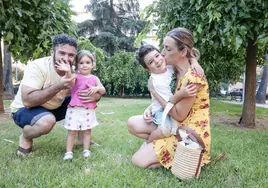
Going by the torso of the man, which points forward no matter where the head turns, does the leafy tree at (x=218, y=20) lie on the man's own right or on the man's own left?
on the man's own left

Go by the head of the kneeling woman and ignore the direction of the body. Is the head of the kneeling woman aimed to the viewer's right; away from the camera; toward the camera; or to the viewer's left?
to the viewer's left

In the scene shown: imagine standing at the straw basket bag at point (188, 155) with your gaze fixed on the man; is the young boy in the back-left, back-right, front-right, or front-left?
front-right

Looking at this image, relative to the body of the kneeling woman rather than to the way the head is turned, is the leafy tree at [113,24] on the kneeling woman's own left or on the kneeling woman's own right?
on the kneeling woman's own right

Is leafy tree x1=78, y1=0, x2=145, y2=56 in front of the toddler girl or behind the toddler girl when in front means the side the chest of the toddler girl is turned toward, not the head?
behind

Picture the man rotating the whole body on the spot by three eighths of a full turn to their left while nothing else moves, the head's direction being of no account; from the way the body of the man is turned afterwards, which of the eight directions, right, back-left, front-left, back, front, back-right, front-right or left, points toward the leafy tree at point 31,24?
front

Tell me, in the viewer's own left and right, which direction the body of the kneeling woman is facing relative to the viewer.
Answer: facing to the left of the viewer

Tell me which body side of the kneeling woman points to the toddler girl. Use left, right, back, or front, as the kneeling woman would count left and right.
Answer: front

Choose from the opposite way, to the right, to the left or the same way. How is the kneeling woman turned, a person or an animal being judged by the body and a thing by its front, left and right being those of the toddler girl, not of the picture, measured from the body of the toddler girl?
to the right

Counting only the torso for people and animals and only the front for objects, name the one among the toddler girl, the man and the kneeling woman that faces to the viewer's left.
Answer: the kneeling woman

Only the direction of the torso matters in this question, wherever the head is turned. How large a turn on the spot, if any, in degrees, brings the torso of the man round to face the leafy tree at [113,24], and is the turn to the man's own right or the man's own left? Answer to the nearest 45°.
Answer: approximately 135° to the man's own left

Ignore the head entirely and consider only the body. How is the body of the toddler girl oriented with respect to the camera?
toward the camera
